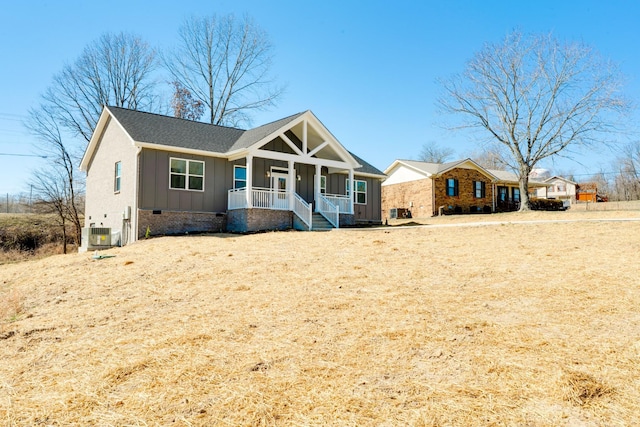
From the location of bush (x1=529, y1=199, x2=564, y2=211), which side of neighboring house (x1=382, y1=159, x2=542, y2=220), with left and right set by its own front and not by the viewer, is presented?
left

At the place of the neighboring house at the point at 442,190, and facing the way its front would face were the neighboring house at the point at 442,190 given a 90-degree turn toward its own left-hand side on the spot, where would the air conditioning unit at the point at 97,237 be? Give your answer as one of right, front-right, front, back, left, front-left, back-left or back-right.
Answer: back

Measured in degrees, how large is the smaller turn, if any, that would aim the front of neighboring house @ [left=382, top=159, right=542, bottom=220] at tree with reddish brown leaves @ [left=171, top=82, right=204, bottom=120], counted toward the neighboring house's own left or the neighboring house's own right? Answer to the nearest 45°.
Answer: approximately 135° to the neighboring house's own right

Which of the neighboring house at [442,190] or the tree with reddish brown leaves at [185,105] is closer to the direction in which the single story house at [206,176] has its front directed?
the neighboring house

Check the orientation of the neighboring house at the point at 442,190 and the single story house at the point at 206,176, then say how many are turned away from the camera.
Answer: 0

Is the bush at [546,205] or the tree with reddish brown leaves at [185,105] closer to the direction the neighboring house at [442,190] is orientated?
the bush

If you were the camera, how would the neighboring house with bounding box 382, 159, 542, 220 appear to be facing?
facing the viewer and to the right of the viewer

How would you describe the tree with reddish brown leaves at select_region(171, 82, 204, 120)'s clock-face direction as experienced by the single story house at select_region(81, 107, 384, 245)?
The tree with reddish brown leaves is roughly at 7 o'clock from the single story house.

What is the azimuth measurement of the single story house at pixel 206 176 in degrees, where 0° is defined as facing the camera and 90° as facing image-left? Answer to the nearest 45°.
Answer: approximately 315°

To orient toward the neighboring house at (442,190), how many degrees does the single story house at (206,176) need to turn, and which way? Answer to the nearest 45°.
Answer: approximately 90° to its left

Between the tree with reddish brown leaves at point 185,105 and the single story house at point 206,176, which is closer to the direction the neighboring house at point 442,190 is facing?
the single story house

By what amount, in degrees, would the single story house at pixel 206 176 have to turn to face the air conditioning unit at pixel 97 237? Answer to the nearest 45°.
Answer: approximately 135° to its right
